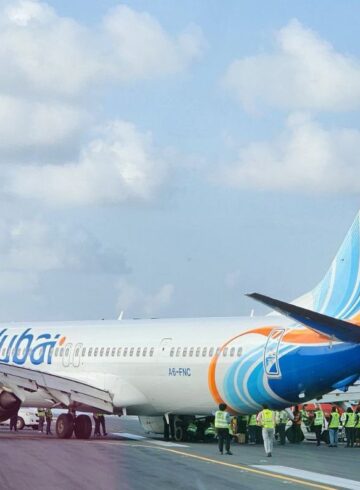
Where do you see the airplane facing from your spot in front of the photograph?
facing away from the viewer and to the left of the viewer
